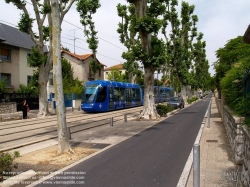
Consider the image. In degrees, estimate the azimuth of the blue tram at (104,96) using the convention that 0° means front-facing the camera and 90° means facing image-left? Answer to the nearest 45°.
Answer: approximately 45°

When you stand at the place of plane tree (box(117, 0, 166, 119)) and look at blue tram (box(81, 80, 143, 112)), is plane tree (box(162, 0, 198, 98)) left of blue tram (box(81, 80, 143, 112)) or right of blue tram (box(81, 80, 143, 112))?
right

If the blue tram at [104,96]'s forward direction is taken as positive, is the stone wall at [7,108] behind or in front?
in front

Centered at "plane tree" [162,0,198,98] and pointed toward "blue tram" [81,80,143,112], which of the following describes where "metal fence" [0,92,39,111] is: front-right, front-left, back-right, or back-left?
front-right

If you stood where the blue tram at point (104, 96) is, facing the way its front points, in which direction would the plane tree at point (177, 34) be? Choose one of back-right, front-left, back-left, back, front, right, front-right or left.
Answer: back

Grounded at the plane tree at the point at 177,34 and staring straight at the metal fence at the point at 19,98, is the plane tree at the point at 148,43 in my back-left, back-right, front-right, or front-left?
front-left

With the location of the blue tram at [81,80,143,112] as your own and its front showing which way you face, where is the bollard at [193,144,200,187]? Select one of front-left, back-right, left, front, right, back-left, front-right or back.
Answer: front-left

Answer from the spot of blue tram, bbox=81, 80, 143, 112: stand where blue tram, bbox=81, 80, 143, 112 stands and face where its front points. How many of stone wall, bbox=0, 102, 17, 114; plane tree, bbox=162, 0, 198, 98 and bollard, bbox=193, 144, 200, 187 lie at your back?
1

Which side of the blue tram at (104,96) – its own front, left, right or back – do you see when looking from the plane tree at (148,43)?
left

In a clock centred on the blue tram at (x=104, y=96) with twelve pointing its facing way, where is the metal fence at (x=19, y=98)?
The metal fence is roughly at 2 o'clock from the blue tram.
